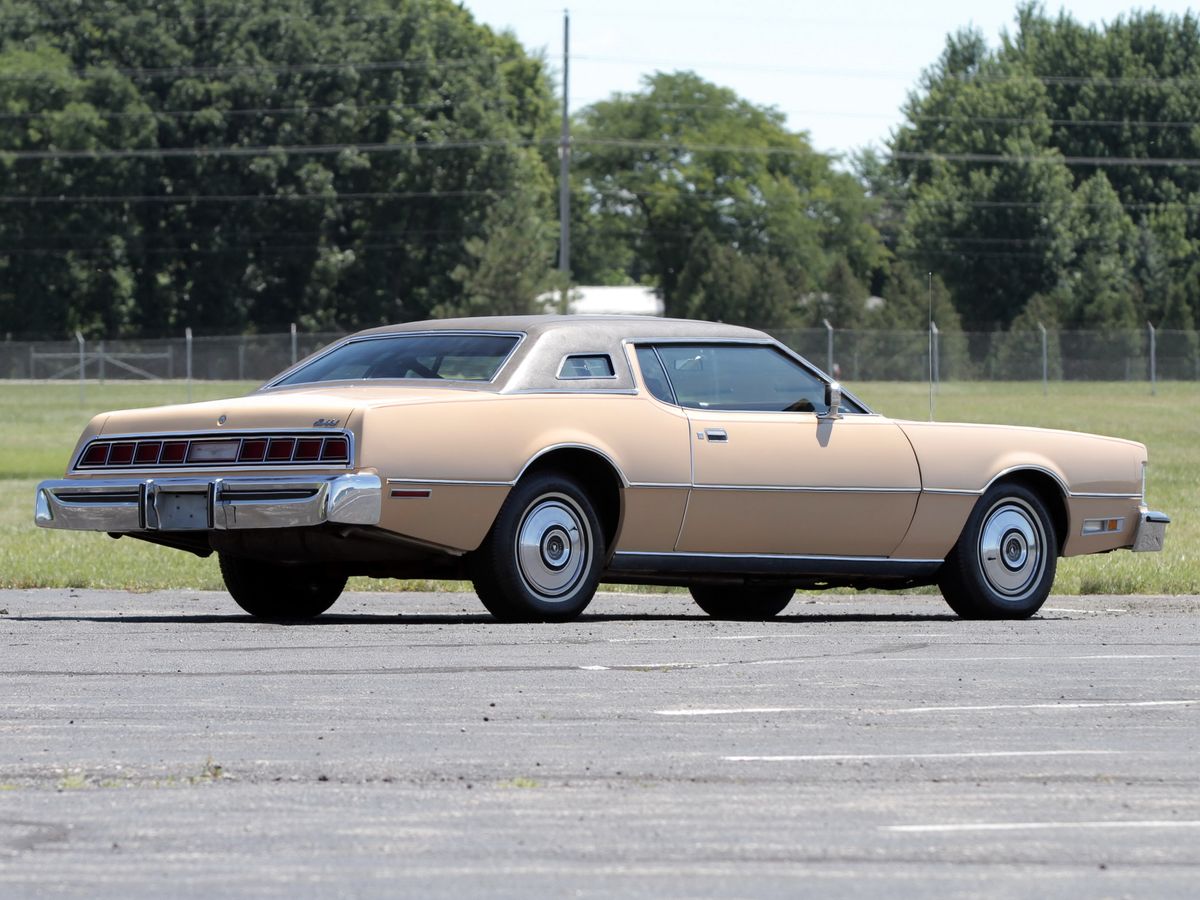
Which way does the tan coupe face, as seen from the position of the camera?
facing away from the viewer and to the right of the viewer
